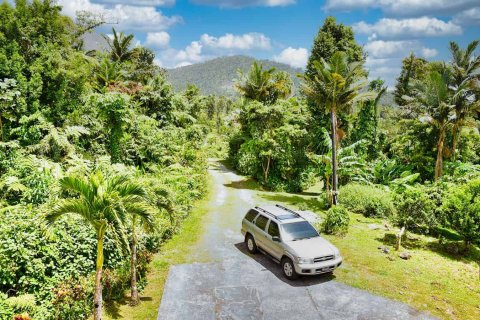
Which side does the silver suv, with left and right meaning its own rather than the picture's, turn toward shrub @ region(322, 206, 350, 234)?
left

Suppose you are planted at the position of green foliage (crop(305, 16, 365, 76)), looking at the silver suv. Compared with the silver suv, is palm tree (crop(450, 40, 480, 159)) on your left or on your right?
left

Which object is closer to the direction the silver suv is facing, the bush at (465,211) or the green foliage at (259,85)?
the bush

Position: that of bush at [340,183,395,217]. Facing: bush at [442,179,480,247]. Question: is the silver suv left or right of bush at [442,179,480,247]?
right

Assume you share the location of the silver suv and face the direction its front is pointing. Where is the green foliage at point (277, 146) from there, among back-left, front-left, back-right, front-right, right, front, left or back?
back-left

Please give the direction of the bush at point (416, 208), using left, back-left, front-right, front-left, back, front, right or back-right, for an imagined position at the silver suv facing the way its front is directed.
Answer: left

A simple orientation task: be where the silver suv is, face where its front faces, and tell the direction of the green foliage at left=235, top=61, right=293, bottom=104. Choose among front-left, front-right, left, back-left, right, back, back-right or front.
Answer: back-left

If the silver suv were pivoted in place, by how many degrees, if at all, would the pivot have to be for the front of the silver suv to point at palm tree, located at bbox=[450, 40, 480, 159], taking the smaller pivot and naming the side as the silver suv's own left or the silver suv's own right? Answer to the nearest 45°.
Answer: approximately 90° to the silver suv's own left

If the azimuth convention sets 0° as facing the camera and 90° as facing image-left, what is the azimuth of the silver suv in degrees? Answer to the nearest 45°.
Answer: approximately 315°

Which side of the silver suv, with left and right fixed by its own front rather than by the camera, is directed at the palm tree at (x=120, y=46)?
back
